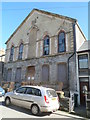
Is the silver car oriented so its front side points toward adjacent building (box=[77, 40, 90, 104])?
no

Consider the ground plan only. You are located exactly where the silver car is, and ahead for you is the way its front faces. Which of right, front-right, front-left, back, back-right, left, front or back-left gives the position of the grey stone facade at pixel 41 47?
front-right

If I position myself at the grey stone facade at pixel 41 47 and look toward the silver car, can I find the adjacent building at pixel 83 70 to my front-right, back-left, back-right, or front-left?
front-left

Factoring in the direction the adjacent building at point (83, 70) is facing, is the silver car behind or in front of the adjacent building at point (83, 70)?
in front

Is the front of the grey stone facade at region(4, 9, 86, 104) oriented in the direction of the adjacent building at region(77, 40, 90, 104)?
no

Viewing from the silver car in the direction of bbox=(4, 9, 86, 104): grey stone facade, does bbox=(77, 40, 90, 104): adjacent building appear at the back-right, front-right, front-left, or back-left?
front-right

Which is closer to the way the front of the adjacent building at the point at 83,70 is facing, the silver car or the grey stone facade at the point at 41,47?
the silver car

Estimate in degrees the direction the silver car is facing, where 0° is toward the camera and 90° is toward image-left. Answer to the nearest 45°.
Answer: approximately 135°

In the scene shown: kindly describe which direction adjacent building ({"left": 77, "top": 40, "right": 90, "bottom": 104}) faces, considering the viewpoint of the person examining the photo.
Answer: facing the viewer and to the left of the viewer

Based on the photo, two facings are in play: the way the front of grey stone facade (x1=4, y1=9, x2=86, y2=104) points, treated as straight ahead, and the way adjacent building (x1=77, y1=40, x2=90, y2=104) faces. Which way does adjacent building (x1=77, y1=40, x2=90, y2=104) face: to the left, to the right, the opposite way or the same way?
the same way

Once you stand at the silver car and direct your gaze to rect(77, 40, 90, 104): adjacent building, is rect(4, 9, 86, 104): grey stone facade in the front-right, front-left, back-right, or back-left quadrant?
front-left

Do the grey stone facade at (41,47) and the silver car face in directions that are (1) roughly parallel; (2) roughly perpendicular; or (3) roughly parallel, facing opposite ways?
roughly perpendicular

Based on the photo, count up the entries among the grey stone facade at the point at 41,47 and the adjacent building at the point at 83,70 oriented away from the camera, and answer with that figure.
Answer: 0

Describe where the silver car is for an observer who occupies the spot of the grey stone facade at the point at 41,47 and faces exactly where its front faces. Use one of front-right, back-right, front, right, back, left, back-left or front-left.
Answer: front-left
